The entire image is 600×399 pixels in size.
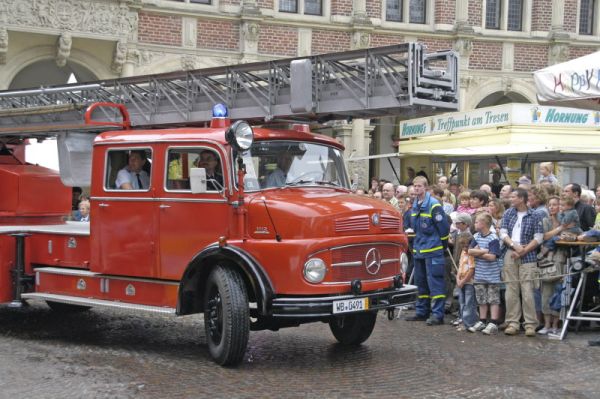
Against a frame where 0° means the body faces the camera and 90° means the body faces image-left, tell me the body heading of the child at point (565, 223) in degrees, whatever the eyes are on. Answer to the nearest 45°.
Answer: approximately 45°

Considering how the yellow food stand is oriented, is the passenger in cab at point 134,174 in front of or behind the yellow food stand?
in front

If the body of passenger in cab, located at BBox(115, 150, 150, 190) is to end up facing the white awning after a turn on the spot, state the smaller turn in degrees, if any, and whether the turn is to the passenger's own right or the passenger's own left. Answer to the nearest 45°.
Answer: approximately 45° to the passenger's own left

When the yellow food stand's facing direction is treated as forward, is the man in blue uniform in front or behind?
in front

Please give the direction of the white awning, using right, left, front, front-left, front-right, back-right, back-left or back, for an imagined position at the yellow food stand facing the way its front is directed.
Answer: front-left

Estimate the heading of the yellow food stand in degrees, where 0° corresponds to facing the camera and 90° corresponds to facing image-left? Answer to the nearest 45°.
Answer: approximately 45°

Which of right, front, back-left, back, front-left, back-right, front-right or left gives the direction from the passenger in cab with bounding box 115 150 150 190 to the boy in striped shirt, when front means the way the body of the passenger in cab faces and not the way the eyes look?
front-left

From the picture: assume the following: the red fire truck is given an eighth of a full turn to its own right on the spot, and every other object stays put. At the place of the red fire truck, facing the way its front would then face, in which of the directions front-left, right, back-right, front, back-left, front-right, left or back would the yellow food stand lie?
back-left

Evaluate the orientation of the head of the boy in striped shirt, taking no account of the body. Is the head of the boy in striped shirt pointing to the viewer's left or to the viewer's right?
to the viewer's left

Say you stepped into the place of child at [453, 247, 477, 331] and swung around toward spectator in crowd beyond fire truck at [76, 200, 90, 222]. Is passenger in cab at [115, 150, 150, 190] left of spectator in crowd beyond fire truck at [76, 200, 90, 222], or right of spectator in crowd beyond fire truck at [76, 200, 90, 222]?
left
